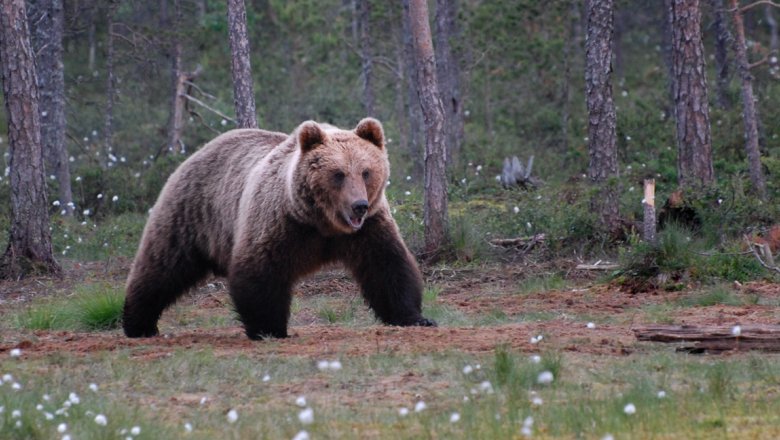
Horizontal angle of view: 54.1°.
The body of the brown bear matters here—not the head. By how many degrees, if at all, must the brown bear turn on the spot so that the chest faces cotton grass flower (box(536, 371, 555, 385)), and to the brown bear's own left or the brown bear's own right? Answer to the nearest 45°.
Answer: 0° — it already faces it

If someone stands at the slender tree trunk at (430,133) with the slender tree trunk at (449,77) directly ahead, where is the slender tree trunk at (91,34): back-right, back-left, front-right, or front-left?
front-left

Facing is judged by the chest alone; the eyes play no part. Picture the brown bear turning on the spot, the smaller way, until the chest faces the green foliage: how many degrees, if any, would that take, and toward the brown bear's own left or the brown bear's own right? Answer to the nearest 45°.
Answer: approximately 180°

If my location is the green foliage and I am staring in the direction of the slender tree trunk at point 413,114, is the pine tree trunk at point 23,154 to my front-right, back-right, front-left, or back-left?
front-left

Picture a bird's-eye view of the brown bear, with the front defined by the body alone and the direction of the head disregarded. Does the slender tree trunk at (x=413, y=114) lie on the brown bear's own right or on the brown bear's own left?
on the brown bear's own left

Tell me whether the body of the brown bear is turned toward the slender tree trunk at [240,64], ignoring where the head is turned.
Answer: no

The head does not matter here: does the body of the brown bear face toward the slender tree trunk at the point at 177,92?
no

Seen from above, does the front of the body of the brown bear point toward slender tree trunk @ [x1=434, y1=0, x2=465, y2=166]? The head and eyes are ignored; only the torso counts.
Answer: no

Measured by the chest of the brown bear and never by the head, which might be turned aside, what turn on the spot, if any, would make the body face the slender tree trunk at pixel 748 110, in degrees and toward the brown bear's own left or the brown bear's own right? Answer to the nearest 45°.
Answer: approximately 90° to the brown bear's own left

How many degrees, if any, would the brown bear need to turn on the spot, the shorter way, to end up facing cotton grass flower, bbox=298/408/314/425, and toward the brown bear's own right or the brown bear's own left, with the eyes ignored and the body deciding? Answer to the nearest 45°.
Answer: approximately 45° to the brown bear's own right

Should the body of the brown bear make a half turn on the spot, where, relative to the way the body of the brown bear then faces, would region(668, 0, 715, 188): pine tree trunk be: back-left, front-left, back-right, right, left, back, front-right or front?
right

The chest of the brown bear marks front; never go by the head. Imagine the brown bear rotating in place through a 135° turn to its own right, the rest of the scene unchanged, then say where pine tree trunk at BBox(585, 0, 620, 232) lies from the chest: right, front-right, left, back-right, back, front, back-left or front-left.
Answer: back-right

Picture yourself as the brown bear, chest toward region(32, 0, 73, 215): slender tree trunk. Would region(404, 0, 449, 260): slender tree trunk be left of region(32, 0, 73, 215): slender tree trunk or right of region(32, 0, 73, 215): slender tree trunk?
right

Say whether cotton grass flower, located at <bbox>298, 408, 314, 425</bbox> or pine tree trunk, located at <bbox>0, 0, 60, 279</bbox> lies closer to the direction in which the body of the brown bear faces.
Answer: the cotton grass flower
